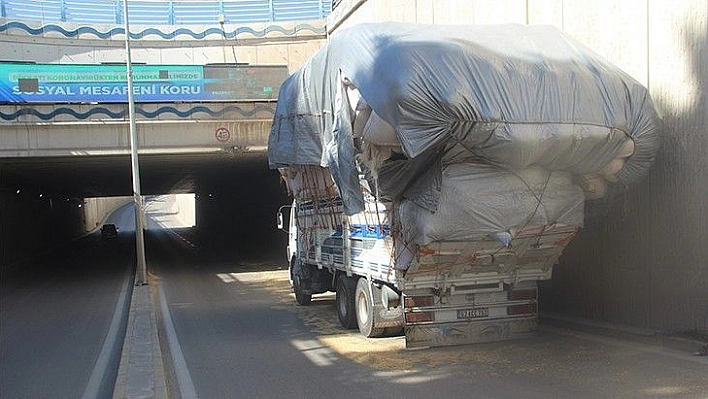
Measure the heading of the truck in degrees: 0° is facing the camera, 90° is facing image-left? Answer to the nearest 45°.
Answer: approximately 135°
